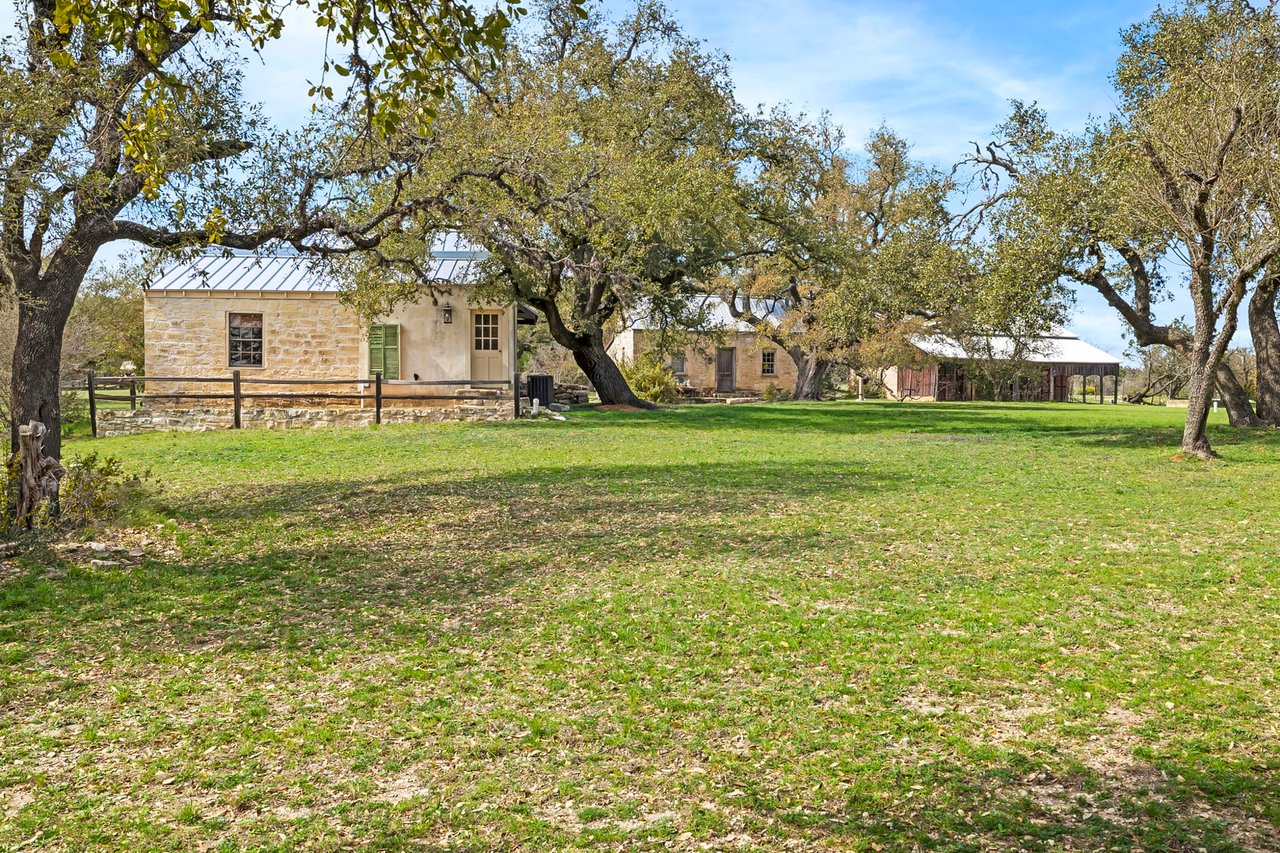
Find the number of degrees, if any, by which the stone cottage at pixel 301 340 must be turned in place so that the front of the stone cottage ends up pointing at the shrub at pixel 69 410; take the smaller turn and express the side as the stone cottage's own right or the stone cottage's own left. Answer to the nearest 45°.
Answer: approximately 90° to the stone cottage's own right

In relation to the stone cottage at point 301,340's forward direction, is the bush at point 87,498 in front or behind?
in front

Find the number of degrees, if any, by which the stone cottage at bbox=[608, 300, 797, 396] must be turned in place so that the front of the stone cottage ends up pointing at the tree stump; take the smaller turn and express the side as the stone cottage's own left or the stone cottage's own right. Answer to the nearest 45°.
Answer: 0° — it already faces it

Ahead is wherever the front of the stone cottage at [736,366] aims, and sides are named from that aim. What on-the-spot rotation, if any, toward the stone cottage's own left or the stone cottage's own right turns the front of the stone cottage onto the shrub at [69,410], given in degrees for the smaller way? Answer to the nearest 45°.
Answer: approximately 45° to the stone cottage's own right

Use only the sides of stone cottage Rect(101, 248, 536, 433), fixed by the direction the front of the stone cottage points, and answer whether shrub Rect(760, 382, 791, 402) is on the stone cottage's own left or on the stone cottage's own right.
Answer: on the stone cottage's own left

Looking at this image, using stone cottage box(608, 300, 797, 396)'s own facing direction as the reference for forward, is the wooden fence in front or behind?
in front

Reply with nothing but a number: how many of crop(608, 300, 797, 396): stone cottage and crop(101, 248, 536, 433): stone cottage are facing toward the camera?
2

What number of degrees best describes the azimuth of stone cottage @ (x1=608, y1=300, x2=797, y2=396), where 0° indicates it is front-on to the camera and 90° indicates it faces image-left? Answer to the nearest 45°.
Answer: approximately 0°

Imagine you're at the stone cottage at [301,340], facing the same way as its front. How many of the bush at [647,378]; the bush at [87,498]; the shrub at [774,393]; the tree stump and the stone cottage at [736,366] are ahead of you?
2

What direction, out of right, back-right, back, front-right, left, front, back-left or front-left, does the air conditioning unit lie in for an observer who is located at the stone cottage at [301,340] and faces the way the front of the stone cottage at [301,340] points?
left
